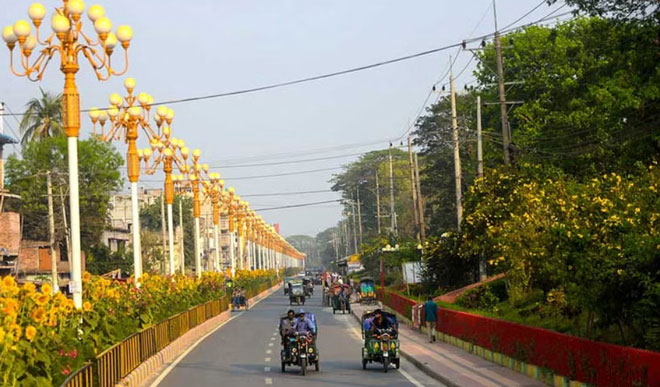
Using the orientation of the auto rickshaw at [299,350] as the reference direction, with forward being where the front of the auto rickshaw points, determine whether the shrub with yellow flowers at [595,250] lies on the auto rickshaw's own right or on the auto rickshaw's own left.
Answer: on the auto rickshaw's own left

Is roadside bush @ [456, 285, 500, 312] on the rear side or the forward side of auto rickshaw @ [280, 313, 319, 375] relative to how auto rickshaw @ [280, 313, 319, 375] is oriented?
on the rear side

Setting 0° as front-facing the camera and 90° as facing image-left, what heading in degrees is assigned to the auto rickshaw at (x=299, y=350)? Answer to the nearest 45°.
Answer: approximately 0°

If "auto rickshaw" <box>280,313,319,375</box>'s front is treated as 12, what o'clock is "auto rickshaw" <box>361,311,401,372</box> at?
"auto rickshaw" <box>361,311,401,372</box> is roughly at 9 o'clock from "auto rickshaw" <box>280,313,319,375</box>.

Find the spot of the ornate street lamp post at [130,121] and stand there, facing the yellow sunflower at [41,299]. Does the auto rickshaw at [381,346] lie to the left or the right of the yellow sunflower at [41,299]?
left
